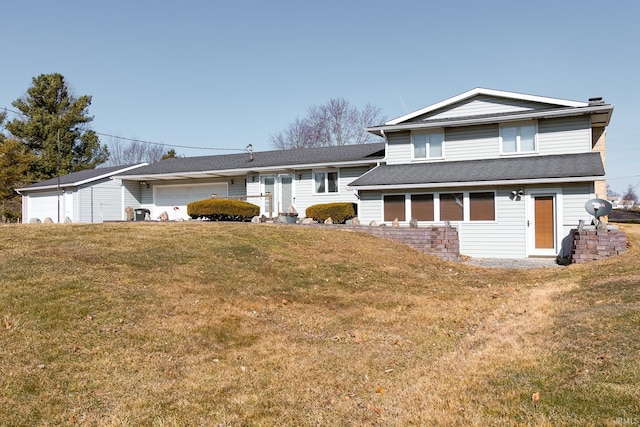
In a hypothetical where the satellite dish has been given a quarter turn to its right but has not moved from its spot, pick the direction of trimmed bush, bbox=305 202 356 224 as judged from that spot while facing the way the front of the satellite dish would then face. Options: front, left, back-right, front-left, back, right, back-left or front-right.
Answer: front

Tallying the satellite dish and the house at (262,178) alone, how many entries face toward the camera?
2

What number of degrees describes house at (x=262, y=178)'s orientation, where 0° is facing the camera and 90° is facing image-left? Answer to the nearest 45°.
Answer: approximately 0°

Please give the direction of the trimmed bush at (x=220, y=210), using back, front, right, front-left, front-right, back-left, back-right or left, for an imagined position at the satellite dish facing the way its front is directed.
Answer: right

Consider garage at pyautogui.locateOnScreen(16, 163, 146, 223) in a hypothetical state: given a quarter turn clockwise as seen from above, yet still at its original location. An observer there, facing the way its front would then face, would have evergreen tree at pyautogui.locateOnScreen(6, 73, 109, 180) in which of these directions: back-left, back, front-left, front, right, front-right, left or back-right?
front-right

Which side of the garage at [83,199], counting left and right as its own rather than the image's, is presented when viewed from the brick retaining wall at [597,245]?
left

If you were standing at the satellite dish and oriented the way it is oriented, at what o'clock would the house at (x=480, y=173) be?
The house is roughly at 4 o'clock from the satellite dish.

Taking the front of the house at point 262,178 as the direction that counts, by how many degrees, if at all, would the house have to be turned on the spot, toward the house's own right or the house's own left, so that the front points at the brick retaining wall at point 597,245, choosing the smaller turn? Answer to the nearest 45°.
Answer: approximately 45° to the house's own left

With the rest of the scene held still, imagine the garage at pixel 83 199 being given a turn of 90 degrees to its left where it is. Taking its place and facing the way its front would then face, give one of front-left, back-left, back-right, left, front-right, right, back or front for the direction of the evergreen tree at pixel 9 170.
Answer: back

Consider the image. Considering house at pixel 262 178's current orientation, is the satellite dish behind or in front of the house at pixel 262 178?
in front

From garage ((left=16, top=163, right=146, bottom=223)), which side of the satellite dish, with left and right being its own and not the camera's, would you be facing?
right

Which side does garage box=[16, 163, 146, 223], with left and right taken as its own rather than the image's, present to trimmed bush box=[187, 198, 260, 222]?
left

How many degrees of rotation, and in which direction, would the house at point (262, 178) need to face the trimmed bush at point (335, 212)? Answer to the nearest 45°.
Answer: approximately 45° to its left

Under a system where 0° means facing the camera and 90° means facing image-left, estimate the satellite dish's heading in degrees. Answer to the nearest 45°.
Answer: approximately 0°
